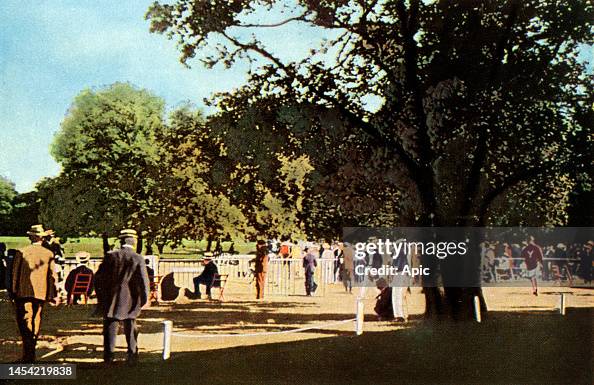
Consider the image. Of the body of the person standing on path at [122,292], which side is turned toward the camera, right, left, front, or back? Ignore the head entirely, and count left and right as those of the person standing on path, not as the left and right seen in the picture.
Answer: back

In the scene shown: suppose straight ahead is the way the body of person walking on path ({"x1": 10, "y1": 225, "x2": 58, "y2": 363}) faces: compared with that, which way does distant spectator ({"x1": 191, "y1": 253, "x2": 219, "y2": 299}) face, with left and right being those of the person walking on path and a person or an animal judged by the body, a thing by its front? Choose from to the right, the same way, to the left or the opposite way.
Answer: to the left

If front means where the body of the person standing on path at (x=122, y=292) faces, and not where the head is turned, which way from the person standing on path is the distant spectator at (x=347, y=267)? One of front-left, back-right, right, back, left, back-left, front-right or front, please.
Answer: front-right

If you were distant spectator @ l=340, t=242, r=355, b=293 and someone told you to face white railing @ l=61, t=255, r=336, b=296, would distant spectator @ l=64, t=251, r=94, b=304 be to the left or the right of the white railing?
left

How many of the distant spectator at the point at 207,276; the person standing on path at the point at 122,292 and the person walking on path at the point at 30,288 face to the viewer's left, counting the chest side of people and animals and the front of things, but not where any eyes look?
1

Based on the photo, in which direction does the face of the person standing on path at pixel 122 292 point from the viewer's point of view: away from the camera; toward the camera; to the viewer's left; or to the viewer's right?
away from the camera

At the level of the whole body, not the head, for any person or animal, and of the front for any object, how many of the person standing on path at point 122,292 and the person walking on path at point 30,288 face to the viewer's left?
0

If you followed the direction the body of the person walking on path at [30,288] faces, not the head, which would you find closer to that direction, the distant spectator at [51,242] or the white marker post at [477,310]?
the distant spectator

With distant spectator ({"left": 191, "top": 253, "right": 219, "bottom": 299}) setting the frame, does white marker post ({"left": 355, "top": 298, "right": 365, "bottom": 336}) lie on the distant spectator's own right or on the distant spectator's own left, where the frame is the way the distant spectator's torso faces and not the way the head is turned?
on the distant spectator's own left

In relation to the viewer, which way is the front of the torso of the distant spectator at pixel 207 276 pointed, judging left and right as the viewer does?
facing to the left of the viewer

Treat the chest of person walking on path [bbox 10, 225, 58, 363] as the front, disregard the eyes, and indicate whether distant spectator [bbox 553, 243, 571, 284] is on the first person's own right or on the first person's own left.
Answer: on the first person's own right

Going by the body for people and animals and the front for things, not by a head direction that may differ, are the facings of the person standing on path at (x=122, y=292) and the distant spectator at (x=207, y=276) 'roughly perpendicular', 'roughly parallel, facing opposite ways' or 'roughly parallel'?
roughly perpendicular

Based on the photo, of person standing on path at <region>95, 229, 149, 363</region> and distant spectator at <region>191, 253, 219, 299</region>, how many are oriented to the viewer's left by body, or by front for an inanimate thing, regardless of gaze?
1

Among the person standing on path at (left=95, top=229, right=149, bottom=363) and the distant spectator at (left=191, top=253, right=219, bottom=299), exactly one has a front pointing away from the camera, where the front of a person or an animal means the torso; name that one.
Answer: the person standing on path

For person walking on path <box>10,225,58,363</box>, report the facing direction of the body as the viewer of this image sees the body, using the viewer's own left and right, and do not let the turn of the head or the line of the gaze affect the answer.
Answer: facing away from the viewer
